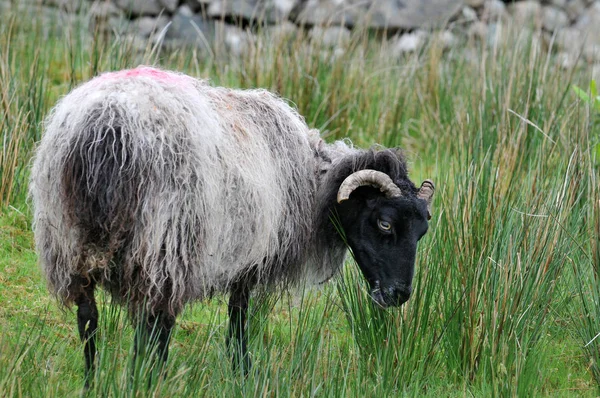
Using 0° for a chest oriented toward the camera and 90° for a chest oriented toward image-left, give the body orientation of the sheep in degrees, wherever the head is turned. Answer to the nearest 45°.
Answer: approximately 225°

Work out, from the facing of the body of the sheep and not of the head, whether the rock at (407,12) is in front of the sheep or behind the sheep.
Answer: in front

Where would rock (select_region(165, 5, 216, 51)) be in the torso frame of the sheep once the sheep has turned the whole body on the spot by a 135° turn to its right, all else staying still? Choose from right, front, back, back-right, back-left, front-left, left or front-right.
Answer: back

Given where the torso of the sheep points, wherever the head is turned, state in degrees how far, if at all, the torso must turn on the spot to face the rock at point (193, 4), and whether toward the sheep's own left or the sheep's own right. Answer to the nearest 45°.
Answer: approximately 45° to the sheep's own left

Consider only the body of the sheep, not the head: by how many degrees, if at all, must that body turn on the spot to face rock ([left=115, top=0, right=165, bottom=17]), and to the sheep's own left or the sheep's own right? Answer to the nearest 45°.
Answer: approximately 45° to the sheep's own left

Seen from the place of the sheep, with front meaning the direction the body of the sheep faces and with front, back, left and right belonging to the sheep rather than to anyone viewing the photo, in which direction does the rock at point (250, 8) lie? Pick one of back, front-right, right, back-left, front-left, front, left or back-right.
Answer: front-left

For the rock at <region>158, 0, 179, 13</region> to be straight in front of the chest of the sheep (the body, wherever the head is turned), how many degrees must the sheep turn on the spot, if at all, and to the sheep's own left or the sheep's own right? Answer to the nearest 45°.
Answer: approximately 45° to the sheep's own left

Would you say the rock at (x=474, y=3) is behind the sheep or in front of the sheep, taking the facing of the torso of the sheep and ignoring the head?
in front

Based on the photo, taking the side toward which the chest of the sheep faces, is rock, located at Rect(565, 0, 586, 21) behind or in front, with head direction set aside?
in front
